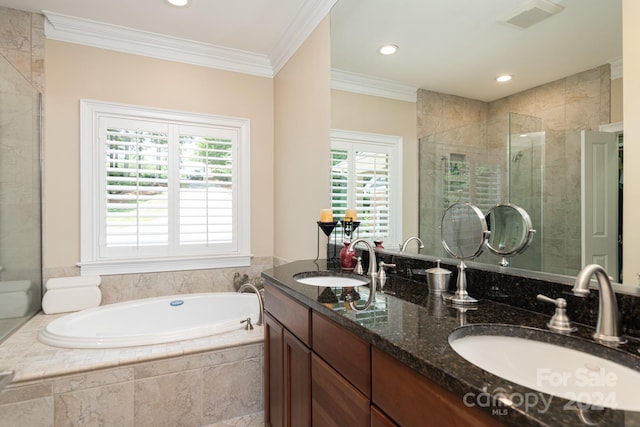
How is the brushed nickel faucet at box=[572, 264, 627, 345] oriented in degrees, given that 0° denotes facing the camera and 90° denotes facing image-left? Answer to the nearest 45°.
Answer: approximately 45°

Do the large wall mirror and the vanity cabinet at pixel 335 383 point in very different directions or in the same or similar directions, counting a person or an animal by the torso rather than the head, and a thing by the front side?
same or similar directions

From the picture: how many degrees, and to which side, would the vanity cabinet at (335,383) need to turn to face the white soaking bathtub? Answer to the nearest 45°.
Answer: approximately 90° to its right

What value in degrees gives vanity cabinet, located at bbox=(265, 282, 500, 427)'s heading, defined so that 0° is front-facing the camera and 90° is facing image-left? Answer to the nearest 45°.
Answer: approximately 45°

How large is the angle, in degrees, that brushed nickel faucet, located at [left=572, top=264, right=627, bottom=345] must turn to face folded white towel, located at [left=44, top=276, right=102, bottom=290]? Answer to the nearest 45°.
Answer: approximately 45° to its right

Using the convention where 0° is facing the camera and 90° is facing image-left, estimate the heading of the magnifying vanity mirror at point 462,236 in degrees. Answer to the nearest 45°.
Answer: approximately 45°

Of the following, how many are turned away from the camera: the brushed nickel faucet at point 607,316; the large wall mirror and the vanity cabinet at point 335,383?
0

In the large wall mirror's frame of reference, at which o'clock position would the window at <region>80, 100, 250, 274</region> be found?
The window is roughly at 2 o'clock from the large wall mirror.

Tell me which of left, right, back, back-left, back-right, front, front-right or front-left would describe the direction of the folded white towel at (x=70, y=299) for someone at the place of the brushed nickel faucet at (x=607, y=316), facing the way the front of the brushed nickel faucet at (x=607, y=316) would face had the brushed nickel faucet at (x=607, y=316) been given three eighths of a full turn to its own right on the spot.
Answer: left

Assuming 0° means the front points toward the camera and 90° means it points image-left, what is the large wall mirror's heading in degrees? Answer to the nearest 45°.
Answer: approximately 45°

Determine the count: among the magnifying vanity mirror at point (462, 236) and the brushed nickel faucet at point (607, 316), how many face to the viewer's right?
0
